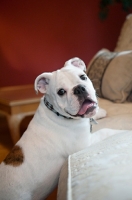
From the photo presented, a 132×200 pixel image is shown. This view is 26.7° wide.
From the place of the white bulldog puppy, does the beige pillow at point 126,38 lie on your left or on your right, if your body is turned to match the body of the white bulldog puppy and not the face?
on your left

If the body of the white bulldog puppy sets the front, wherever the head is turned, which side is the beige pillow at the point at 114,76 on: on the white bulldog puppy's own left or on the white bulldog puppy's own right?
on the white bulldog puppy's own left

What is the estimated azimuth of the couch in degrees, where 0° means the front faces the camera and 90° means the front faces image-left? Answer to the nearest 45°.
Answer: approximately 45°
